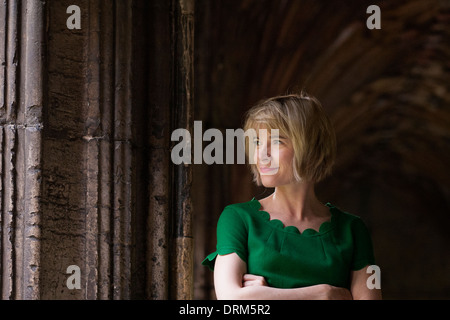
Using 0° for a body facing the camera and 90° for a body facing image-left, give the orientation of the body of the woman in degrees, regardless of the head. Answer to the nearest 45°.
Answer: approximately 0°

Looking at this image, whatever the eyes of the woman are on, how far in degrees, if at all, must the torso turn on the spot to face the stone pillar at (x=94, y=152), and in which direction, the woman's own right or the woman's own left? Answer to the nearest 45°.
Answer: approximately 135° to the woman's own right

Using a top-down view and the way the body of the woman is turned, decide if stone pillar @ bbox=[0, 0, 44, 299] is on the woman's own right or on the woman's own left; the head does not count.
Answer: on the woman's own right
